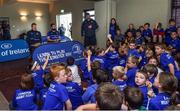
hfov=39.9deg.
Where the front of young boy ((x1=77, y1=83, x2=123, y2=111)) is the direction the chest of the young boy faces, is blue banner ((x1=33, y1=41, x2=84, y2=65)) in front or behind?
in front

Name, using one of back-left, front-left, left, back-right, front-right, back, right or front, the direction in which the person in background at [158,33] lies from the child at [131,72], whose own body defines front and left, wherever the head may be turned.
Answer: right

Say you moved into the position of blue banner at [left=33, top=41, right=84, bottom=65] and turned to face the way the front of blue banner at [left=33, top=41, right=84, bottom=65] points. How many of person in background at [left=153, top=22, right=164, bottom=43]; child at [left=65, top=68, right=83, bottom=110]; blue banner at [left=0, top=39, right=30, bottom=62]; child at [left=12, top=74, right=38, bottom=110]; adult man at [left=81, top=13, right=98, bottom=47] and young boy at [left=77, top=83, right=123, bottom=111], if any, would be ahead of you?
3

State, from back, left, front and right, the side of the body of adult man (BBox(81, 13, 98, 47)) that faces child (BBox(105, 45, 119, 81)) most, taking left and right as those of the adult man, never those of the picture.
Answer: front

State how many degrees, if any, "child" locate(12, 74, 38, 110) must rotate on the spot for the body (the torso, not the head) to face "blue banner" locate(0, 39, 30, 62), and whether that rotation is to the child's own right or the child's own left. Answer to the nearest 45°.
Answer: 0° — they already face it

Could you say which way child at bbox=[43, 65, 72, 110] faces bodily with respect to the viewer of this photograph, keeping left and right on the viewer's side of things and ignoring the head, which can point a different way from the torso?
facing away from the viewer and to the right of the viewer

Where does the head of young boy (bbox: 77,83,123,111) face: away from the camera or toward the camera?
away from the camera

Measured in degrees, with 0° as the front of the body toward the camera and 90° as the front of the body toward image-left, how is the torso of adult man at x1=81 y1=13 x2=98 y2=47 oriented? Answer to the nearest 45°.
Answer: approximately 0°

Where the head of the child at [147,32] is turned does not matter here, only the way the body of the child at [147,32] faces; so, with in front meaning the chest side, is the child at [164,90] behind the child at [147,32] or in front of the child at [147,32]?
in front

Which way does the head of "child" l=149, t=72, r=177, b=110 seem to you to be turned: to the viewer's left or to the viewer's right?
to the viewer's left

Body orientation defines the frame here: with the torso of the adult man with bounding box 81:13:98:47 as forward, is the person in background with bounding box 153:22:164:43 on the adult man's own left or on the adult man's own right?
on the adult man's own left
